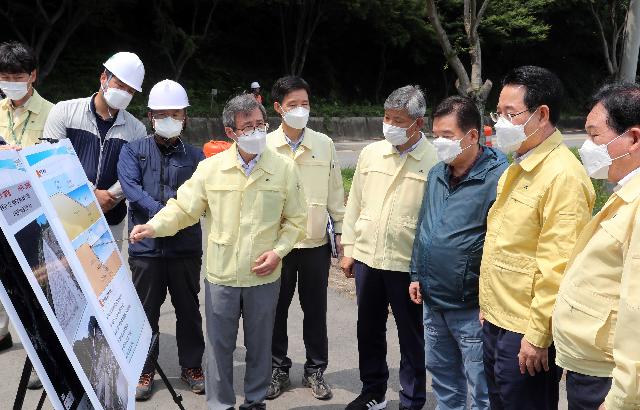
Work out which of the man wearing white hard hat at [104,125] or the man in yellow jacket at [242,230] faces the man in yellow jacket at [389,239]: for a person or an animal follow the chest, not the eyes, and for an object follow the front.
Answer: the man wearing white hard hat

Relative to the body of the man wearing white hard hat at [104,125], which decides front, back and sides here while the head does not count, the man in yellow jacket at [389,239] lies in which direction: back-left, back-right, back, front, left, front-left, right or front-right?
front

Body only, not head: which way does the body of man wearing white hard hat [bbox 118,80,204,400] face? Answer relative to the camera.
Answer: toward the camera

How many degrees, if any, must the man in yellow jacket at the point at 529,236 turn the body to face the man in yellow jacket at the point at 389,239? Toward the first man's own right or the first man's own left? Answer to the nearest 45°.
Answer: approximately 45° to the first man's own right

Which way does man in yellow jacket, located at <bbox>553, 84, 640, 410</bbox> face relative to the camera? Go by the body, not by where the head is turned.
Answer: to the viewer's left

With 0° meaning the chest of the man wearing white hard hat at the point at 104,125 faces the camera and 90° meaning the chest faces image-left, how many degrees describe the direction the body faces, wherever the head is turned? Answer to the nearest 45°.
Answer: approximately 315°

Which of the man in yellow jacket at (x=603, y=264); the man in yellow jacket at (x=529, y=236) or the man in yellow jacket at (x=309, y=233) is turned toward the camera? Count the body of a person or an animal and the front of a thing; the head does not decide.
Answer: the man in yellow jacket at (x=309, y=233)

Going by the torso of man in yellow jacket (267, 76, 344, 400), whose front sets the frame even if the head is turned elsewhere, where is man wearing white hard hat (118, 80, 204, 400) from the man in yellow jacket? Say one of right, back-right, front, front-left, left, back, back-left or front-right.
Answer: right

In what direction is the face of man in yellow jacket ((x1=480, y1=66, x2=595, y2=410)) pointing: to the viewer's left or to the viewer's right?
to the viewer's left

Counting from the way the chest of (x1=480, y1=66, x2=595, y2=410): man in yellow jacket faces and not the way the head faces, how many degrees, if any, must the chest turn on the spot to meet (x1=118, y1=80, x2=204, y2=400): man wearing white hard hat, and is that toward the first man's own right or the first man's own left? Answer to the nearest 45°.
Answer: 0° — they already face them

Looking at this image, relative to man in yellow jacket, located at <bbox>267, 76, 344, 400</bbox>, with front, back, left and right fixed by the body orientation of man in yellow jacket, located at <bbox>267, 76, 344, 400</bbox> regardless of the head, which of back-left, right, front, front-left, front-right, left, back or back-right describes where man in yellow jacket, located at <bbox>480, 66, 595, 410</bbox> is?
front-left

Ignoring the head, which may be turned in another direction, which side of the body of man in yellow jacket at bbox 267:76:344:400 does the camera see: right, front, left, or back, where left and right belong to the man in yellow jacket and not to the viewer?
front

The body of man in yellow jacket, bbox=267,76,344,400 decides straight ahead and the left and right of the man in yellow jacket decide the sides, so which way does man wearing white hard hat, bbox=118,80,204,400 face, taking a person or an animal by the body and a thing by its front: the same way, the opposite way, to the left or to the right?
the same way

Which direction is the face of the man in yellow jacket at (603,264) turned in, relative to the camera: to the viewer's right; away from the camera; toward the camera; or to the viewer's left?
to the viewer's left

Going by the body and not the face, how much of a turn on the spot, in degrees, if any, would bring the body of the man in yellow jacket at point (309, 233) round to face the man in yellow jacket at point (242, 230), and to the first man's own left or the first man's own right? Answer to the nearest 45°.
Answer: approximately 45° to the first man's own right
